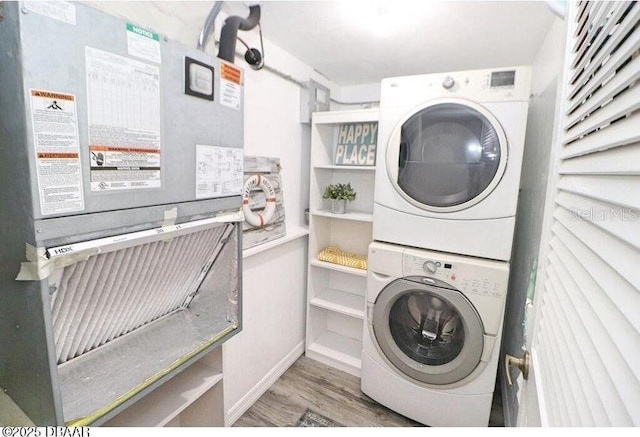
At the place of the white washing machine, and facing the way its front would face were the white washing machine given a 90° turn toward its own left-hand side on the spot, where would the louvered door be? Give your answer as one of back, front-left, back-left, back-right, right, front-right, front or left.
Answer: front-right

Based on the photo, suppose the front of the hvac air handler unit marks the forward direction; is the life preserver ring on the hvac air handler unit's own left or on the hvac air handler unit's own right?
on the hvac air handler unit's own left

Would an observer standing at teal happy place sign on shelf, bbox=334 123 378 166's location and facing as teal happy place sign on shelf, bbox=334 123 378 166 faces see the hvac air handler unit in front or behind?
in front

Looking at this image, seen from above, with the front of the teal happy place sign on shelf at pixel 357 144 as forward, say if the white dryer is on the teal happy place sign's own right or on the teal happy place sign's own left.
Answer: on the teal happy place sign's own left

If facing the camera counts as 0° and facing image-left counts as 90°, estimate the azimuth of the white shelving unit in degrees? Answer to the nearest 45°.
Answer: approximately 45°

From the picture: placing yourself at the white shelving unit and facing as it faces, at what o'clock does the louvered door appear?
The louvered door is roughly at 10 o'clock from the white shelving unit.

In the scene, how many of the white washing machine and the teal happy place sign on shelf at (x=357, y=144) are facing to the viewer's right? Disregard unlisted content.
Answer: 0

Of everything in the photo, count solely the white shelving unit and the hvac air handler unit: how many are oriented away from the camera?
0

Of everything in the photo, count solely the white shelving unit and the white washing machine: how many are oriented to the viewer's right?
0

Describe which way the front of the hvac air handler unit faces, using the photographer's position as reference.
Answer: facing the viewer and to the right of the viewer

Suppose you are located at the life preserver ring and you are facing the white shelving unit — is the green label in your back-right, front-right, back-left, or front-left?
back-right

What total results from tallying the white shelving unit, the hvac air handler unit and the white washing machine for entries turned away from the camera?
0
